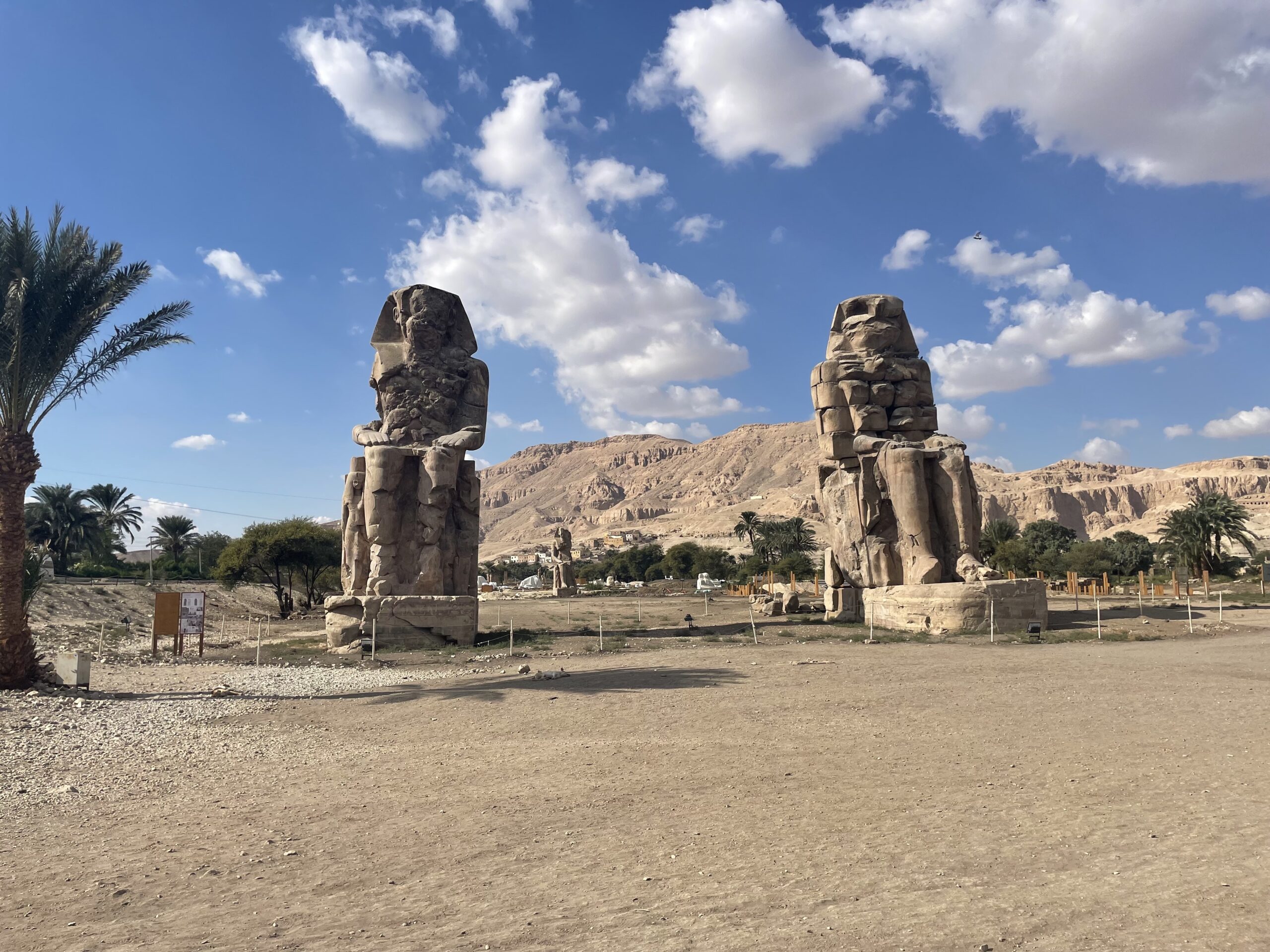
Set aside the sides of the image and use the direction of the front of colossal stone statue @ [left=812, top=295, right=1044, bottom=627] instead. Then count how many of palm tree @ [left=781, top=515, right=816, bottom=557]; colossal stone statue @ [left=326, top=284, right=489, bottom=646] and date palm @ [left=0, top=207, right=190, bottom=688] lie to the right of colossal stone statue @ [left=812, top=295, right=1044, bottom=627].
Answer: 2

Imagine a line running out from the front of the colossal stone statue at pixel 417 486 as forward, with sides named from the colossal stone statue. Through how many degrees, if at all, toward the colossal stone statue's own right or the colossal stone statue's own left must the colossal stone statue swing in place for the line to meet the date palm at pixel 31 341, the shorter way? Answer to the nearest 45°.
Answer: approximately 45° to the colossal stone statue's own right

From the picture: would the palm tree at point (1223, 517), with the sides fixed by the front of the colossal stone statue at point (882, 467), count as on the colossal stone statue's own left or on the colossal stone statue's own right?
on the colossal stone statue's own left

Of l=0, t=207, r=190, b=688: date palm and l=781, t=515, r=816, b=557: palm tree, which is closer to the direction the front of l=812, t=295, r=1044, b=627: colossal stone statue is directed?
the date palm

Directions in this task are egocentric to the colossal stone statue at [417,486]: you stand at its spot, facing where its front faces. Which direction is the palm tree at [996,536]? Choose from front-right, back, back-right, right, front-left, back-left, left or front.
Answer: back-left

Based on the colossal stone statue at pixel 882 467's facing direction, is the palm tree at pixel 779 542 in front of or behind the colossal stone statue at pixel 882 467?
behind

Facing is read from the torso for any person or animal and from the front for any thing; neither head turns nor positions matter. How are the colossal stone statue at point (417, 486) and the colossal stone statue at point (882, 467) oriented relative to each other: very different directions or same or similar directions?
same or similar directions

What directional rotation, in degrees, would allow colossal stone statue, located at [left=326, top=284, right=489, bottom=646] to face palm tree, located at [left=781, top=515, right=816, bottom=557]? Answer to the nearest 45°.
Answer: approximately 135° to its left

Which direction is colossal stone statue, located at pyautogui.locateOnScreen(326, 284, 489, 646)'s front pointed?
toward the camera

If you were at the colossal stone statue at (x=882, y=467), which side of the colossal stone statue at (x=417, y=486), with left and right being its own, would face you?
left

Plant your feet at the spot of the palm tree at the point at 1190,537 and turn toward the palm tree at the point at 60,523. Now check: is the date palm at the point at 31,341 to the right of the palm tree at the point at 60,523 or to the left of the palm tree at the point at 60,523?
left

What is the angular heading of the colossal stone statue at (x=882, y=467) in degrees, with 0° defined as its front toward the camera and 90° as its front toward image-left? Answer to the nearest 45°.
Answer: approximately 315°

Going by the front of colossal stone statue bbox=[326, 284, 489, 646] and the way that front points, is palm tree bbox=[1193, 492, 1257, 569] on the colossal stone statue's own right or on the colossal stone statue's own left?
on the colossal stone statue's own left

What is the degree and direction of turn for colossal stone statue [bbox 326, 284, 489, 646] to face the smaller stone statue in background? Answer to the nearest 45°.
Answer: approximately 180°

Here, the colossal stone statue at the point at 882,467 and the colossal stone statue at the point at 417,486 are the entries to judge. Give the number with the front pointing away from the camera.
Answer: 0
